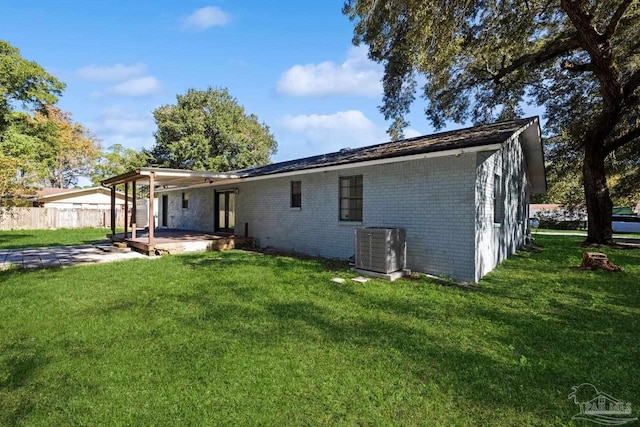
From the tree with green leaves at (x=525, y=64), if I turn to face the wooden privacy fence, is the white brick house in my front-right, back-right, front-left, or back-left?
front-left

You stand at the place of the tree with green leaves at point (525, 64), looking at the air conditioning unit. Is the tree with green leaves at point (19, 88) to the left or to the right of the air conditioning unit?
right

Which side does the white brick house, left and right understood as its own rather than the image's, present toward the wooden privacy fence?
left

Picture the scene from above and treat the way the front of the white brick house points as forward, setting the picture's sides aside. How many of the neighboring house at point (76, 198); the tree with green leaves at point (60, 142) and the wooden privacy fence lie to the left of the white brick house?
3

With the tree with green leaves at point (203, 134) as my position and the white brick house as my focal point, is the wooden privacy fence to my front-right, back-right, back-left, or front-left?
front-right

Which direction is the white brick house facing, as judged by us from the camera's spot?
facing away from the viewer and to the right of the viewer

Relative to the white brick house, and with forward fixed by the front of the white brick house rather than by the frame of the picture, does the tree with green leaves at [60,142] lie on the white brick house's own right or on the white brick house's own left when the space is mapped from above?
on the white brick house's own left

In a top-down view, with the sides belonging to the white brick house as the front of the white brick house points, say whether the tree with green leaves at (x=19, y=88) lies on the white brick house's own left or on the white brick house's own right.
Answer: on the white brick house's own left
